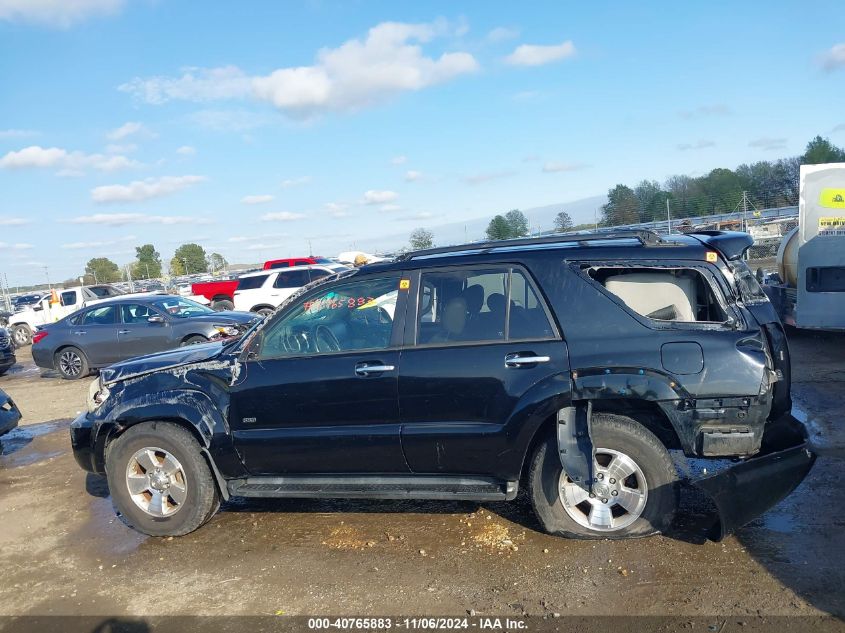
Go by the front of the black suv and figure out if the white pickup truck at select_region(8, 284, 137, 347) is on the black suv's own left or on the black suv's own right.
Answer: on the black suv's own right

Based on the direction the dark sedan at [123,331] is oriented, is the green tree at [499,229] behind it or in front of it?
in front

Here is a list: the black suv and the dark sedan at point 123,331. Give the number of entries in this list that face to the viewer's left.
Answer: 1

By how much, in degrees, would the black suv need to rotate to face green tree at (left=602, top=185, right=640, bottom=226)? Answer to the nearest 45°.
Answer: approximately 90° to its right

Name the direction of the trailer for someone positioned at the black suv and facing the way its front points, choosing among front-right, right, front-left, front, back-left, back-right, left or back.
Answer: back-right

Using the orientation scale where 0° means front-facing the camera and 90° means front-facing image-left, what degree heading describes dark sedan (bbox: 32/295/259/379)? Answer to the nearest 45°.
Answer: approximately 270°

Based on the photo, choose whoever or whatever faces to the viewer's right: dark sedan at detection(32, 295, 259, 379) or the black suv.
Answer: the dark sedan

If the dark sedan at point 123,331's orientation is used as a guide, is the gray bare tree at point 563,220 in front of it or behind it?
in front

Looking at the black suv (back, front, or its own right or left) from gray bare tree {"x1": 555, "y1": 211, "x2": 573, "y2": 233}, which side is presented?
right

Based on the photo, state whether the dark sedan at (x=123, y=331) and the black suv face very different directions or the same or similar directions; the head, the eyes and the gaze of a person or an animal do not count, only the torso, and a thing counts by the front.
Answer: very different directions

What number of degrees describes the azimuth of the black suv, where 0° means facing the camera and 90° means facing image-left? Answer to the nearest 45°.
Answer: approximately 90°
